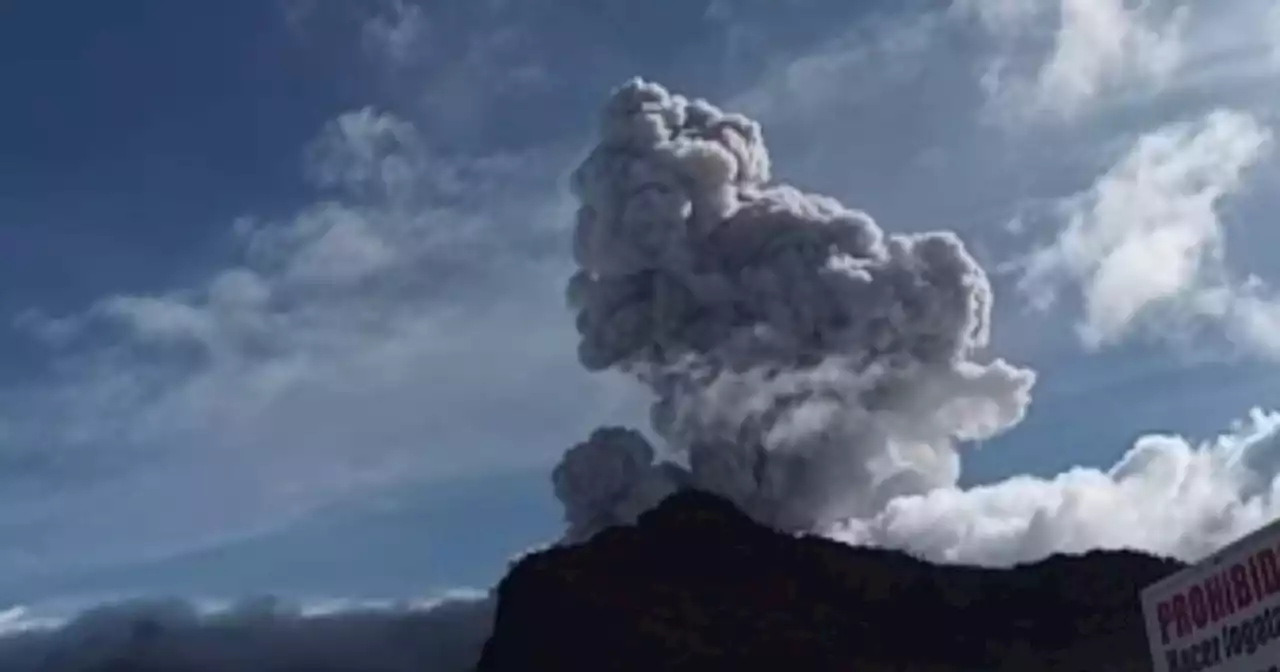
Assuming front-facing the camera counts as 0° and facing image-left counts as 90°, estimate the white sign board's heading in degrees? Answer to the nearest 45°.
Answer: approximately 45°
